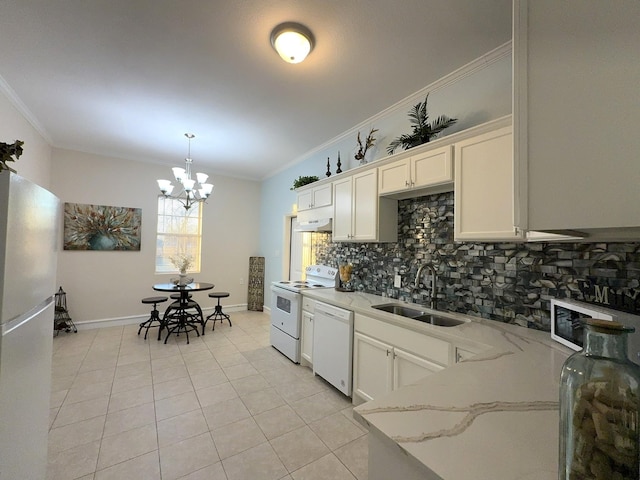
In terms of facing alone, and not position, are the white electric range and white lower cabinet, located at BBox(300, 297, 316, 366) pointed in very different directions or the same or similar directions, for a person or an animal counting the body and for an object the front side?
same or similar directions

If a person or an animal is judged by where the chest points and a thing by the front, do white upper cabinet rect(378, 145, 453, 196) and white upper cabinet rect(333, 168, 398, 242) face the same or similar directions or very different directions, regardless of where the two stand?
same or similar directions

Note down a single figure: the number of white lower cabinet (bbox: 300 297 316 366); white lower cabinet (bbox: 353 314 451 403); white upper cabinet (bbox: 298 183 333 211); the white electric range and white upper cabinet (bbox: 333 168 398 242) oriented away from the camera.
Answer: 0

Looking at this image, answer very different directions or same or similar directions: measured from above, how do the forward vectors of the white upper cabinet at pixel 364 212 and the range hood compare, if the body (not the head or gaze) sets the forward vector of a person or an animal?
same or similar directions

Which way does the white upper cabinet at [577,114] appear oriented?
to the viewer's left

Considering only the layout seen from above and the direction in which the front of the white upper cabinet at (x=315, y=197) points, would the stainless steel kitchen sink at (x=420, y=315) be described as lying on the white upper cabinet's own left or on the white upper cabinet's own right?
on the white upper cabinet's own left

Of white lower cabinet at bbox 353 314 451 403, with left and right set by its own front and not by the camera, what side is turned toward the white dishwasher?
right

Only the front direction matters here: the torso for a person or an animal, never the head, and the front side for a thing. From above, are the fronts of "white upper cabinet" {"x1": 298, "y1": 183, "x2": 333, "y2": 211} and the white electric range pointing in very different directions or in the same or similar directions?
same or similar directions

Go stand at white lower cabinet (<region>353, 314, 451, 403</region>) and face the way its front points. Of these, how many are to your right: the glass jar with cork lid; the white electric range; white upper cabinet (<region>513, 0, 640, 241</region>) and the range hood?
2

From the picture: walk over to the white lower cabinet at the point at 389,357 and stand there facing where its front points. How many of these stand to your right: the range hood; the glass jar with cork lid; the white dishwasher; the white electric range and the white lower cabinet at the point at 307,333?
4

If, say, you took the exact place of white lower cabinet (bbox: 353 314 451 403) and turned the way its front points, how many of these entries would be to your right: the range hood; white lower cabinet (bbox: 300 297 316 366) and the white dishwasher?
3

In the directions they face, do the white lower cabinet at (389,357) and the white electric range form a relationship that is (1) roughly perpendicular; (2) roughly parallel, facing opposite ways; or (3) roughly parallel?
roughly parallel

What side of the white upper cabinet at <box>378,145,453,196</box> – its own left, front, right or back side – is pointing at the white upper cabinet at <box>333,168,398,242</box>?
right
